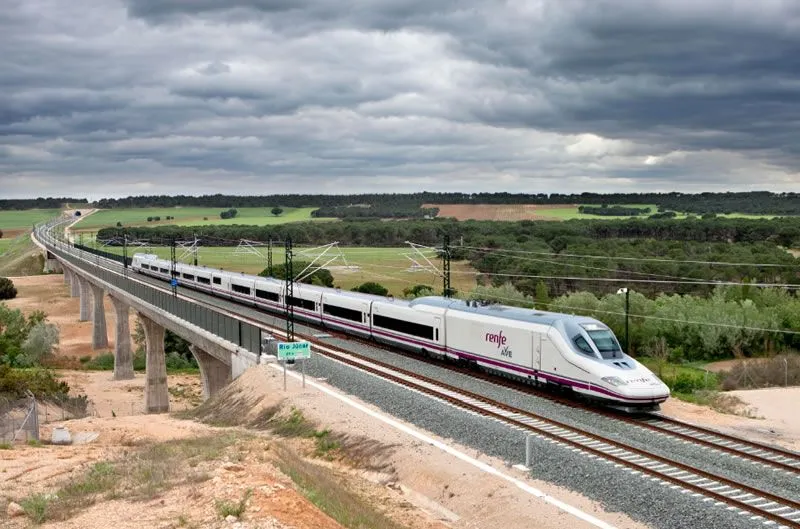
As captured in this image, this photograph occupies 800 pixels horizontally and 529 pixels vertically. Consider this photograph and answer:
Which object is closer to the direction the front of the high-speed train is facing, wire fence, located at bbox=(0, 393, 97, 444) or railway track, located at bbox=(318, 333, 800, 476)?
the railway track

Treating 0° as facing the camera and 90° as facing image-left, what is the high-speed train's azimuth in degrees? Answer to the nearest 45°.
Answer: approximately 315°

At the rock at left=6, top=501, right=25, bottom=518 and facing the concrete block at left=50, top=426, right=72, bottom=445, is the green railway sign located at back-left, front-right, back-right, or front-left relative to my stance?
front-right

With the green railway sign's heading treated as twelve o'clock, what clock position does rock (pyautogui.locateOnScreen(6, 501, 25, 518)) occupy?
The rock is roughly at 1 o'clock from the green railway sign.

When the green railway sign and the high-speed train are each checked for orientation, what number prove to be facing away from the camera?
0

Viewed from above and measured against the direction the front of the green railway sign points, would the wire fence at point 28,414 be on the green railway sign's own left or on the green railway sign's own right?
on the green railway sign's own right

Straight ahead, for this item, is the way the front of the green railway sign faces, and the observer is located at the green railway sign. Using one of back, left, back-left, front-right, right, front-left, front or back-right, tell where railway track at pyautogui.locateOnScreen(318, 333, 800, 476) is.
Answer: front-left

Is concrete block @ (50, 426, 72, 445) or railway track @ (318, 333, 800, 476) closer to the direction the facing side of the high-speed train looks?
the railway track

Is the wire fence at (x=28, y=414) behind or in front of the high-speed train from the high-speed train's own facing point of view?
behind

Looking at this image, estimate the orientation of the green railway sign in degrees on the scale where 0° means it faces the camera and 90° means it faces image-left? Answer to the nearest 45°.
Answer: approximately 0°

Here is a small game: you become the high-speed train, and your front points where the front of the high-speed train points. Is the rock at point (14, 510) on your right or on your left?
on your right
